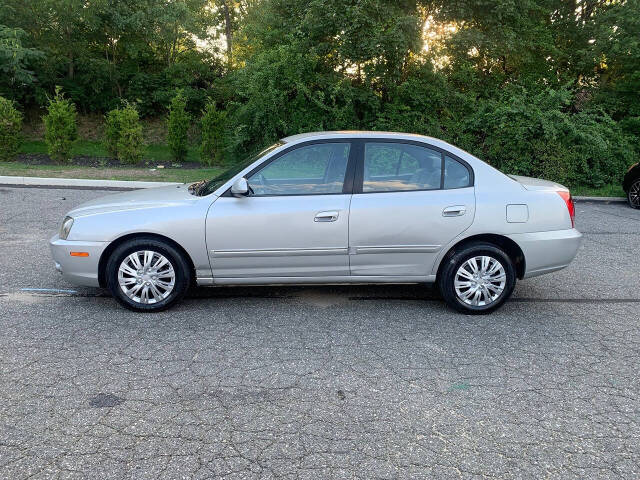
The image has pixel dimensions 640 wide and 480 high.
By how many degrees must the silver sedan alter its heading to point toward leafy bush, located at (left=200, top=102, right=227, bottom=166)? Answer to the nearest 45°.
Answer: approximately 90° to its right

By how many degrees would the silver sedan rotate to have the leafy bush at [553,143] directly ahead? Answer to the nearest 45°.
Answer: approximately 135° to its right

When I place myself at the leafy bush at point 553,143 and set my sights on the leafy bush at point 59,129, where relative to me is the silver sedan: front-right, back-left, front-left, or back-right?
front-left

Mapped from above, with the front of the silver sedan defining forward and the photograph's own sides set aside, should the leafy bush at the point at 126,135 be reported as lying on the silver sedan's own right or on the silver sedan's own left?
on the silver sedan's own right

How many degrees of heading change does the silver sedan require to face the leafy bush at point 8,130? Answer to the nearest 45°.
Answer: approximately 45° to its right

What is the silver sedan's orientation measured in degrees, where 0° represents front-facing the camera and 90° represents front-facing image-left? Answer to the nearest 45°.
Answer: approximately 90°

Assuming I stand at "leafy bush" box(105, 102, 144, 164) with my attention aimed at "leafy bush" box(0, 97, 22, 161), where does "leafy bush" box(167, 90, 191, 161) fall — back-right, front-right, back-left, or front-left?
back-right

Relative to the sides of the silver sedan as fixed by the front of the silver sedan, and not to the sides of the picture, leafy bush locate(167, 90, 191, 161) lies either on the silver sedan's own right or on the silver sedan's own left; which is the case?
on the silver sedan's own right

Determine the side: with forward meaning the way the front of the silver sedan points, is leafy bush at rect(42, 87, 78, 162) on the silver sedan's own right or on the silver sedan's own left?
on the silver sedan's own right
